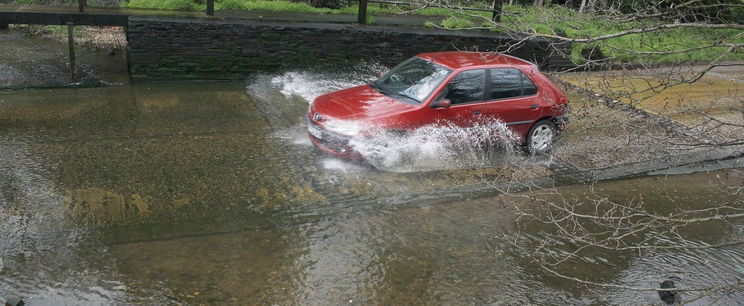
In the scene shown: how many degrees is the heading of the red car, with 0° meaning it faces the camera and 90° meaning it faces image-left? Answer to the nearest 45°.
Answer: approximately 45°

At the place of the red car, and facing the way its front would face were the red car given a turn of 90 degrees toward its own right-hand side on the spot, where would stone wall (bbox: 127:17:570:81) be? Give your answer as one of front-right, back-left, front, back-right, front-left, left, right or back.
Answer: front

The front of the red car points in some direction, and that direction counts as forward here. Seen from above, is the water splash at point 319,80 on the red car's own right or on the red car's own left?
on the red car's own right
